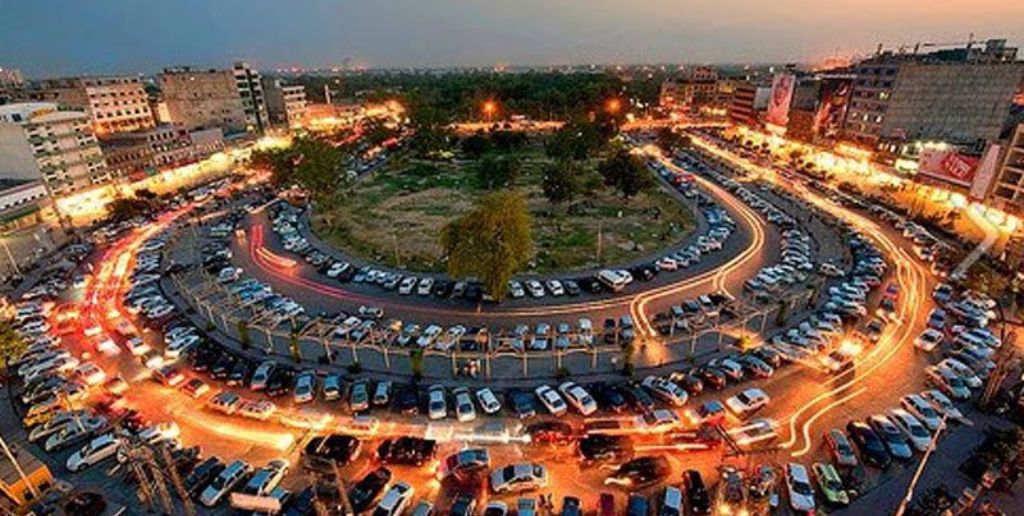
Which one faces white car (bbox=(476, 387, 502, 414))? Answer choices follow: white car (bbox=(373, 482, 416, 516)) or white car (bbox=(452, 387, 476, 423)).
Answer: white car (bbox=(373, 482, 416, 516))

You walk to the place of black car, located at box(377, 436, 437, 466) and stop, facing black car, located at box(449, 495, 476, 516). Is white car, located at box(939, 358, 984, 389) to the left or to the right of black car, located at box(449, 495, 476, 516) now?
left

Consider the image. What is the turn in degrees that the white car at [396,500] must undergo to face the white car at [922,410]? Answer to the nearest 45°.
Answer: approximately 45° to its right

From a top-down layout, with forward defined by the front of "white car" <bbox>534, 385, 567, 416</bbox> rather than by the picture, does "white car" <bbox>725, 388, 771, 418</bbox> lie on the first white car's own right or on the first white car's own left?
on the first white car's own right

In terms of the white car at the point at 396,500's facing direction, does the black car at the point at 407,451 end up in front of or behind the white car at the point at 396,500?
in front

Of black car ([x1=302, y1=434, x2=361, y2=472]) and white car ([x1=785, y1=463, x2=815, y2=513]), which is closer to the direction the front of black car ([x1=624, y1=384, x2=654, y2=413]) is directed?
the black car

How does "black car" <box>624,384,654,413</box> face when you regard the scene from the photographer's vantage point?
facing away from the viewer and to the left of the viewer

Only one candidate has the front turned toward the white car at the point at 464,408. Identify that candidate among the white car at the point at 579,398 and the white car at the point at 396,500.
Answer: the white car at the point at 396,500

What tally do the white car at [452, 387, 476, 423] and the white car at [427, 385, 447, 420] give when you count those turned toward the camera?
2

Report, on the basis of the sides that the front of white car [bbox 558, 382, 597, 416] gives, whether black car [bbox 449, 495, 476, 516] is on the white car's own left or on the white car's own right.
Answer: on the white car's own right

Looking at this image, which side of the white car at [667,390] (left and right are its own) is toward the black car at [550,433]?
left

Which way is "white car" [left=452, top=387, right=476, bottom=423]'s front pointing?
toward the camera

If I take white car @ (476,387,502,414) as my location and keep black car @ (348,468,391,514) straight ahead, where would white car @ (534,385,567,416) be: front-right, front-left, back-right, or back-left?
back-left
